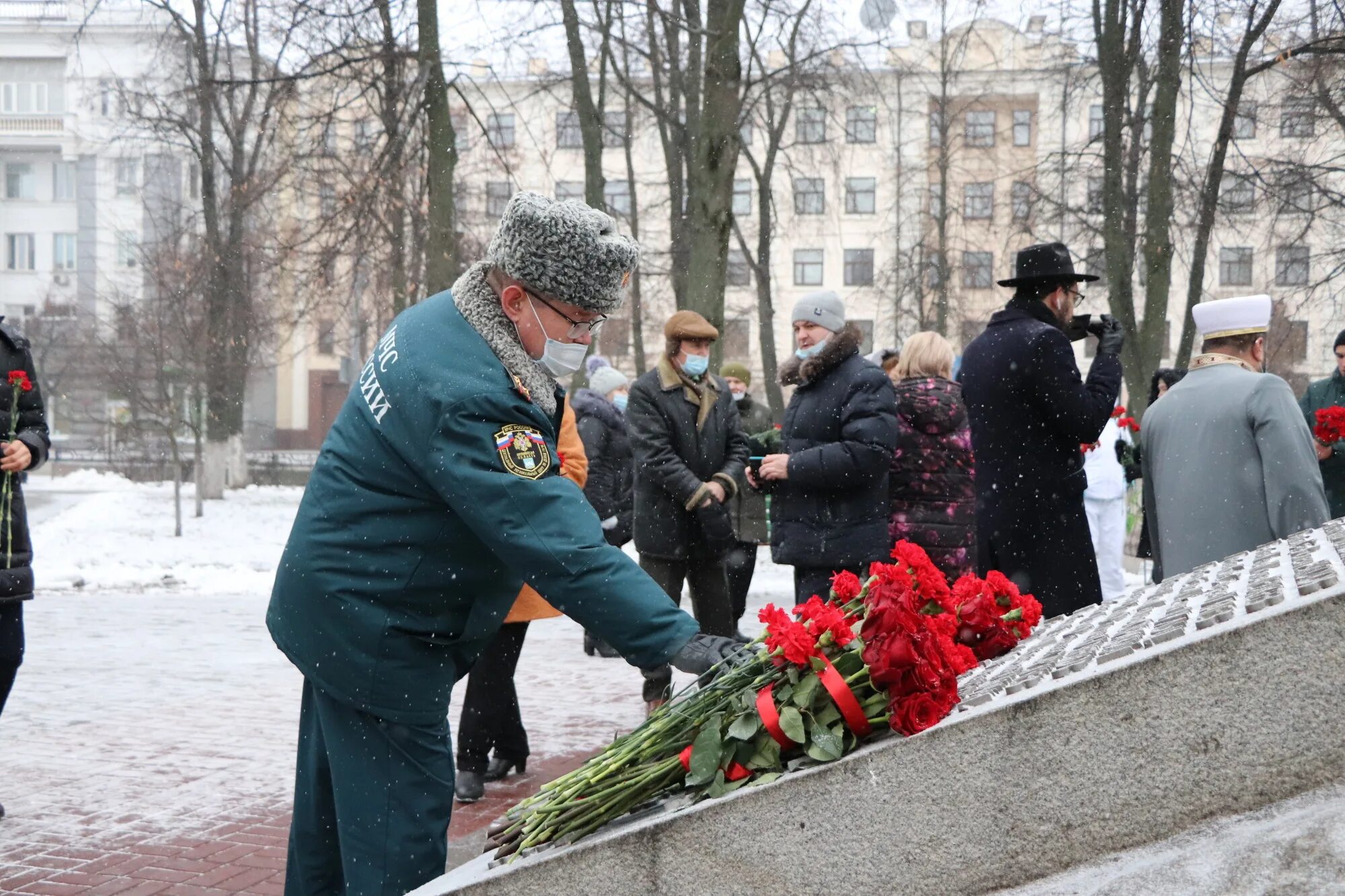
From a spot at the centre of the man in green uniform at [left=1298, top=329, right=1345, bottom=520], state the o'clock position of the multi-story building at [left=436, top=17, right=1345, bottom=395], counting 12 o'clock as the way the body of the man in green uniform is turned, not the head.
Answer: The multi-story building is roughly at 4 o'clock from the man in green uniform.

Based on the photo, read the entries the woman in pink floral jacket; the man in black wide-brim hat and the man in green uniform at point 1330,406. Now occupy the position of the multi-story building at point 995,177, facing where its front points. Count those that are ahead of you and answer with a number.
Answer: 3

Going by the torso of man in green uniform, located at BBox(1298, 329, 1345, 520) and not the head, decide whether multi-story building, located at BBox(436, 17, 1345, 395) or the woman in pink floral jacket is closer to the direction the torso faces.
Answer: the woman in pink floral jacket

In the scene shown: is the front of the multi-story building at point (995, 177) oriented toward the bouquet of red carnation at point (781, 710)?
yes

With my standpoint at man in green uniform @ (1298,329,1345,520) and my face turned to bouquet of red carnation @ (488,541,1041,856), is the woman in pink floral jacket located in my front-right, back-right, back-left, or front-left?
front-right

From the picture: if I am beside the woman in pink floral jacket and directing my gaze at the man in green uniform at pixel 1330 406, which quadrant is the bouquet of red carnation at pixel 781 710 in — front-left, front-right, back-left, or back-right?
back-right

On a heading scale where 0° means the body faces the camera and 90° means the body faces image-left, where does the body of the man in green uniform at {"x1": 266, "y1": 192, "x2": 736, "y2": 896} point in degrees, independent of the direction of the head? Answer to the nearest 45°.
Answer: approximately 270°

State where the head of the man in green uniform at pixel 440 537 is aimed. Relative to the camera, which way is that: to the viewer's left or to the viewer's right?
to the viewer's right

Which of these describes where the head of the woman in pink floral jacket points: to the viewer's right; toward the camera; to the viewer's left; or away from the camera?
away from the camera

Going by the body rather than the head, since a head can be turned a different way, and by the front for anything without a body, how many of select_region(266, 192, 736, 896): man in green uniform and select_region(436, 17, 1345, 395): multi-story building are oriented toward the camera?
1

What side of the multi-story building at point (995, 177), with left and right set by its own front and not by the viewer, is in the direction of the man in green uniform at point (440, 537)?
front

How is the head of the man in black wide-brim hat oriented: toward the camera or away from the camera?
away from the camera

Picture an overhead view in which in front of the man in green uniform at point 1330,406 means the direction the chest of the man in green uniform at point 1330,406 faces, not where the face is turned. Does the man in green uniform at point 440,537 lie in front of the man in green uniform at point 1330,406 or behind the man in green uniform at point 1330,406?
in front

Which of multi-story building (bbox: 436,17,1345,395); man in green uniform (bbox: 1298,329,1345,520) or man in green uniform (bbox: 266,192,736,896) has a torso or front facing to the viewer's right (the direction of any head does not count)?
man in green uniform (bbox: 266,192,736,896)

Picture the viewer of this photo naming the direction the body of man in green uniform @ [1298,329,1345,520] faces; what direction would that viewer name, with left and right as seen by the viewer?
facing the viewer and to the left of the viewer

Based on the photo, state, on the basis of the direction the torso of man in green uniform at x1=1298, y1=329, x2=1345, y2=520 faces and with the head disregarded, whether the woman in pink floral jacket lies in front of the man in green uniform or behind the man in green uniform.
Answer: in front

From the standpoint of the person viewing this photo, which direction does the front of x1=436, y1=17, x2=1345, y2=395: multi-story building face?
facing the viewer

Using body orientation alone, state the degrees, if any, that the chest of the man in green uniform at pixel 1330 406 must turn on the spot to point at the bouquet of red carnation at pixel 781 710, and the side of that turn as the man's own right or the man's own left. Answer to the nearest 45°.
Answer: approximately 45° to the man's own left
